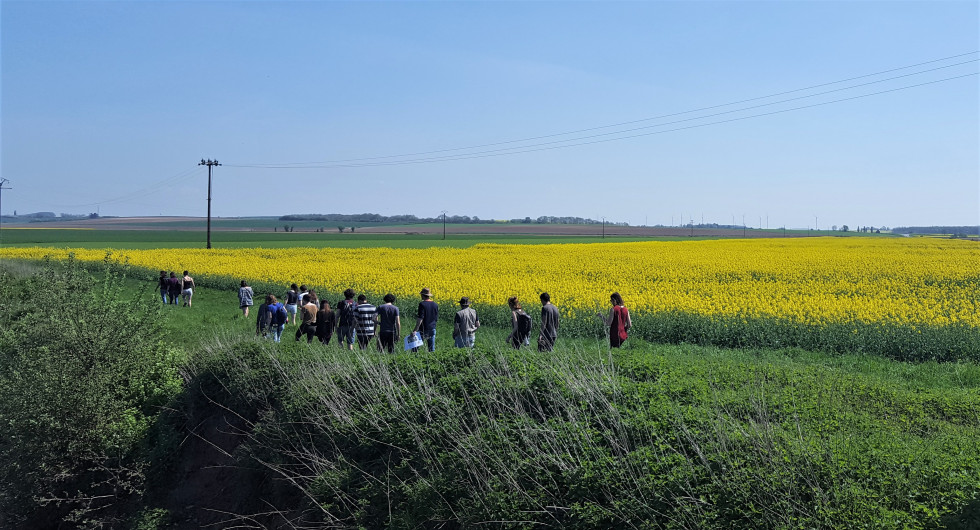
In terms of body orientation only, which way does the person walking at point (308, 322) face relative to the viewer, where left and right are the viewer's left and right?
facing away from the viewer and to the left of the viewer

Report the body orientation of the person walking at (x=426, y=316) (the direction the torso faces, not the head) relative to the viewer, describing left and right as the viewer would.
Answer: facing away from the viewer and to the left of the viewer

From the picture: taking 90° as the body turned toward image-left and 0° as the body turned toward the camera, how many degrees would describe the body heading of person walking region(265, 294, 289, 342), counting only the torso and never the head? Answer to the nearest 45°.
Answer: approximately 135°
